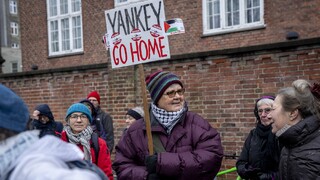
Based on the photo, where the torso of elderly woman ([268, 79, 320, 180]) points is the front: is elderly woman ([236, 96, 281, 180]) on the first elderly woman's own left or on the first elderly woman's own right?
on the first elderly woman's own right

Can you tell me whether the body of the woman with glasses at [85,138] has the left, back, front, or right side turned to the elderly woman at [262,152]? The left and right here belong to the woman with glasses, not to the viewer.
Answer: left

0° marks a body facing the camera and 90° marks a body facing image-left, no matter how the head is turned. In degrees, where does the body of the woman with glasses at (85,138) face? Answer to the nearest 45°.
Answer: approximately 0°

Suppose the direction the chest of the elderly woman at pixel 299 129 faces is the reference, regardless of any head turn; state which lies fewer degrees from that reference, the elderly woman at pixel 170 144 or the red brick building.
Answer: the elderly woman

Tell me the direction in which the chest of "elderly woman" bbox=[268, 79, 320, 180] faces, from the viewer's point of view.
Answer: to the viewer's left

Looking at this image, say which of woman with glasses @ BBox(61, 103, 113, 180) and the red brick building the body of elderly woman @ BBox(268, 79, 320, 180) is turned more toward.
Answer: the woman with glasses

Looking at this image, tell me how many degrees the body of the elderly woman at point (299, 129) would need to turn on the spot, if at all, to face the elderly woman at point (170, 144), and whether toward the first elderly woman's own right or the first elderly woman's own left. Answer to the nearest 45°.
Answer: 0° — they already face them
